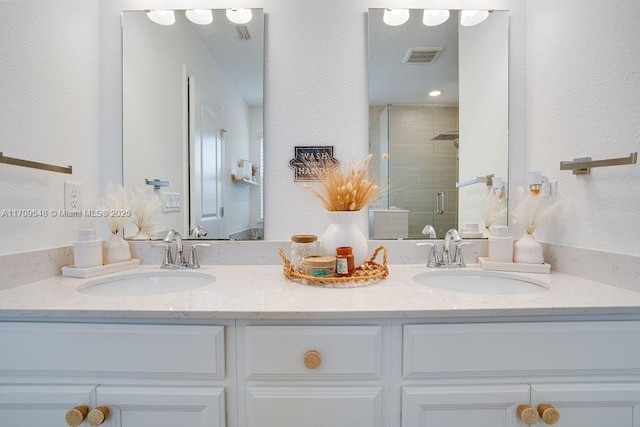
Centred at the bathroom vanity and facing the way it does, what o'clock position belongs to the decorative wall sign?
The decorative wall sign is roughly at 6 o'clock from the bathroom vanity.

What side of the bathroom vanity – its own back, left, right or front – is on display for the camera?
front

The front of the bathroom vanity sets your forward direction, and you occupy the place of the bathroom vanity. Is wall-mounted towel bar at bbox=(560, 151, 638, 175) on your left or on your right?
on your left

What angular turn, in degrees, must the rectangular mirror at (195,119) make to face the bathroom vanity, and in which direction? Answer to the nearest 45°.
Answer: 0° — it already faces it

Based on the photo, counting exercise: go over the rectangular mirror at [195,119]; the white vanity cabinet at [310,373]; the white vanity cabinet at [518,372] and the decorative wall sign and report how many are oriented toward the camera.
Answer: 4

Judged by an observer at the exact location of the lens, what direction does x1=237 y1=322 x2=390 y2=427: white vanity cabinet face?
facing the viewer

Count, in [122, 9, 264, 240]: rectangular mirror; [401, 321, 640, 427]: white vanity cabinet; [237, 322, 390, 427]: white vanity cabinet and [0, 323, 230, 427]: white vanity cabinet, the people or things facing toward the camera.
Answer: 4

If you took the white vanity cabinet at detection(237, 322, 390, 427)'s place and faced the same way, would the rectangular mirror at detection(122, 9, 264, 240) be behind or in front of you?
behind
